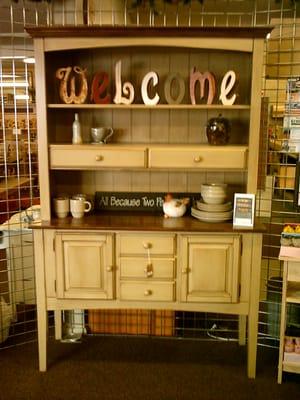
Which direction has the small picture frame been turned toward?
toward the camera

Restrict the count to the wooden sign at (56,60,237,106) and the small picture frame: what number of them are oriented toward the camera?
2

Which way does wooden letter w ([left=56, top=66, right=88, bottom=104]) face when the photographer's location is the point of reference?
facing the viewer

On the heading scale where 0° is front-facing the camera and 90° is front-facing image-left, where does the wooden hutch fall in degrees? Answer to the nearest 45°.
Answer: approximately 0°

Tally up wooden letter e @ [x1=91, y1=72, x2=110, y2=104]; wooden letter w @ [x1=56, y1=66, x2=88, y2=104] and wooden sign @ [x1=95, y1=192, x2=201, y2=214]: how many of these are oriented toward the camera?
3

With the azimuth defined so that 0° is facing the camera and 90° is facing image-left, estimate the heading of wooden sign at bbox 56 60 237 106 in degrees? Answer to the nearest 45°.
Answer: approximately 0°

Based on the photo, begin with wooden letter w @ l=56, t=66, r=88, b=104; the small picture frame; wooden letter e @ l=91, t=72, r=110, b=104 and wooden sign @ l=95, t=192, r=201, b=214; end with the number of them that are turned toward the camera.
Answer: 4

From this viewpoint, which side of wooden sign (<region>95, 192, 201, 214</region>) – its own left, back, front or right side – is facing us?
front

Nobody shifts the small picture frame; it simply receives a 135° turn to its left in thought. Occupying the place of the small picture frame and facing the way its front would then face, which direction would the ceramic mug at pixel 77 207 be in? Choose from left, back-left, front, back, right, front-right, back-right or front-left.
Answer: back-left
